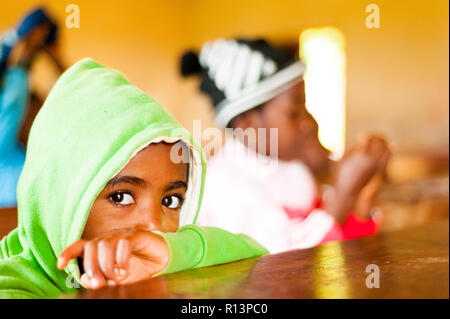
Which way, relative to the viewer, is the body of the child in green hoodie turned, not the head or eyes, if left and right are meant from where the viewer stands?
facing the viewer and to the right of the viewer

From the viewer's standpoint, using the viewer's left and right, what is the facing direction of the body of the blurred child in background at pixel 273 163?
facing to the right of the viewer

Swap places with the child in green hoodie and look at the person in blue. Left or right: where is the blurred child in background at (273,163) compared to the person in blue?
right

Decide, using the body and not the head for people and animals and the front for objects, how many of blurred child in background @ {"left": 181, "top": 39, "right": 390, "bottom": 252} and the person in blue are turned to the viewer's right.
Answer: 2

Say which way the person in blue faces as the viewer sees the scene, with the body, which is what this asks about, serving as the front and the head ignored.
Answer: to the viewer's right

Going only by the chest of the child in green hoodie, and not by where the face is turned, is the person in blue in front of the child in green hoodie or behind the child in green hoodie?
behind
